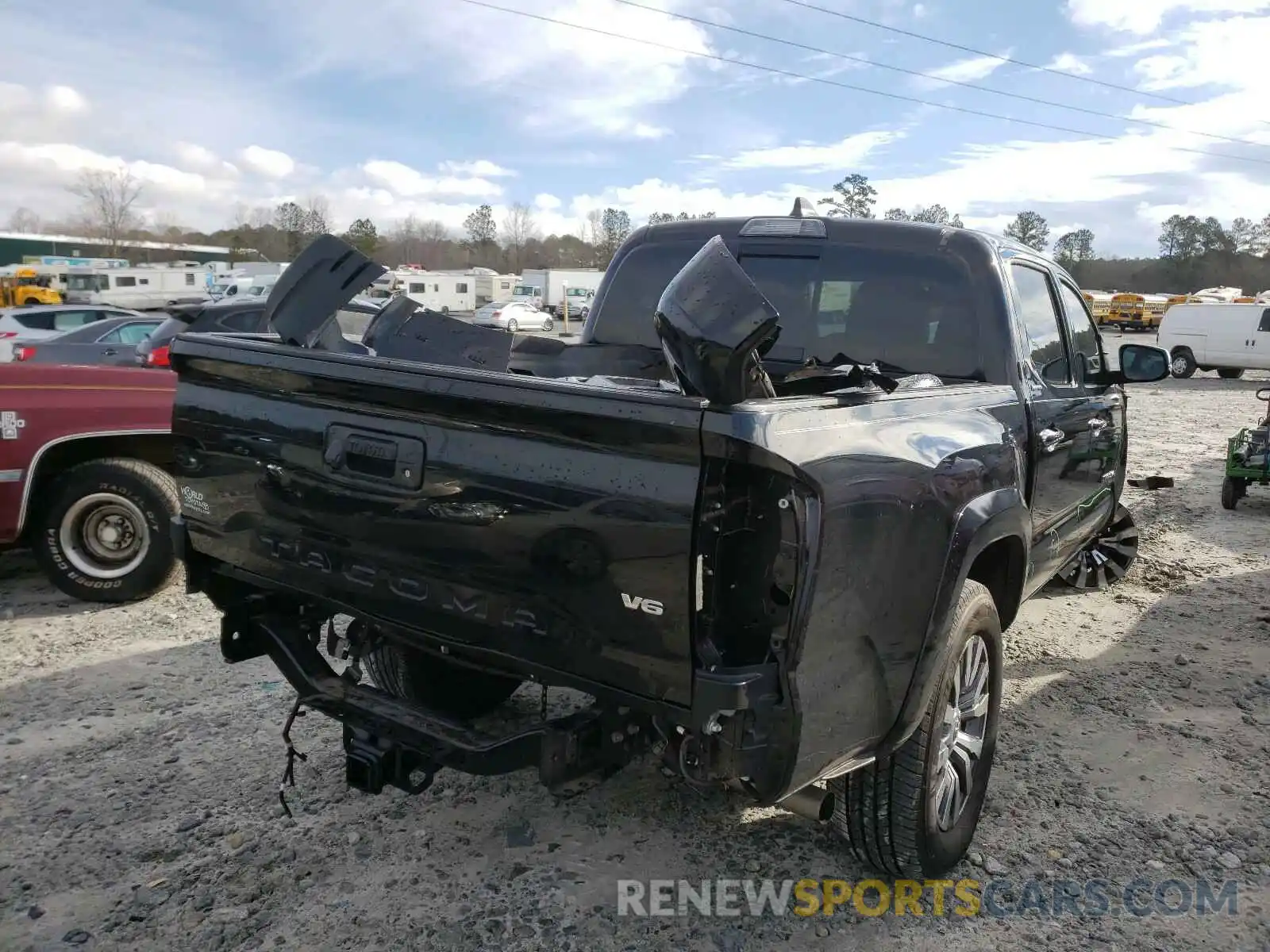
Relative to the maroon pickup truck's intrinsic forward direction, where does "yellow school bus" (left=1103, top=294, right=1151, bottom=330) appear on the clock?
The yellow school bus is roughly at 11 o'clock from the maroon pickup truck.

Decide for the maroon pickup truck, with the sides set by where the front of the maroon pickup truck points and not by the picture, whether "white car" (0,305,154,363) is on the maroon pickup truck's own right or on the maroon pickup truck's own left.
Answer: on the maroon pickup truck's own left

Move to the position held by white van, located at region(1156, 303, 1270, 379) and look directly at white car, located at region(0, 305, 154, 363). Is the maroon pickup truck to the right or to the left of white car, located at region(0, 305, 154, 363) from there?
left

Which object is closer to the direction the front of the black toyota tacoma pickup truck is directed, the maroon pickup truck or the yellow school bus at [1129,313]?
the yellow school bus

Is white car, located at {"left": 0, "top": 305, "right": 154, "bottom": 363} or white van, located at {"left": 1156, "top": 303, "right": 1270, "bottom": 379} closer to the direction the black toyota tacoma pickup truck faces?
the white van

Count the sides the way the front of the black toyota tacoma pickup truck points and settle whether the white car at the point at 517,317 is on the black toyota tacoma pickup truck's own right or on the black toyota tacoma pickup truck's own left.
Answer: on the black toyota tacoma pickup truck's own left

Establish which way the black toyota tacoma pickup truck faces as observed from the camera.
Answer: facing away from the viewer and to the right of the viewer

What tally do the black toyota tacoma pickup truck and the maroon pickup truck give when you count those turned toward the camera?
0

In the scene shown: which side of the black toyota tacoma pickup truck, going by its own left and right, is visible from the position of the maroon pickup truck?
left

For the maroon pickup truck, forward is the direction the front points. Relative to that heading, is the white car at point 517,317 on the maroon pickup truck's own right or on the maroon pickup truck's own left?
on the maroon pickup truck's own left

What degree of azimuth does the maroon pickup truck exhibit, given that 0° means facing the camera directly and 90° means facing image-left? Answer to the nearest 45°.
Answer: approximately 270°
